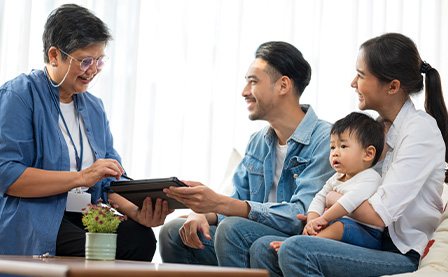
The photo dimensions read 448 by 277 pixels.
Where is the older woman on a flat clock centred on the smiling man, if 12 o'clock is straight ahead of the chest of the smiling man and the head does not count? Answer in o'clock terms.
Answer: The older woman is roughly at 1 o'clock from the smiling man.

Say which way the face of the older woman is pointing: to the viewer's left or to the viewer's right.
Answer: to the viewer's right

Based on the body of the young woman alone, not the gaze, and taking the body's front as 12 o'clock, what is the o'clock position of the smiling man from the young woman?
The smiling man is roughly at 1 o'clock from the young woman.

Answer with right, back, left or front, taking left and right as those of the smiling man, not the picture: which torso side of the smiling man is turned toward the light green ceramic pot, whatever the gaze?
front

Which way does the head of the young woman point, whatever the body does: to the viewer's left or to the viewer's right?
to the viewer's left

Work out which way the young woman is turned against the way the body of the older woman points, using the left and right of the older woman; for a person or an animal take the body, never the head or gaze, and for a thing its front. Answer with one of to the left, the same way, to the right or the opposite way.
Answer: the opposite way

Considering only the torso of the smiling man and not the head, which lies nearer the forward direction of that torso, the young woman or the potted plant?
the potted plant

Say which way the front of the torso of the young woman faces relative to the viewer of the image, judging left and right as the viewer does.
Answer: facing to the left of the viewer

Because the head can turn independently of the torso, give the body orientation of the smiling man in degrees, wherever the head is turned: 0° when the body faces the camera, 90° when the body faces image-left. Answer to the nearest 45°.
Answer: approximately 45°

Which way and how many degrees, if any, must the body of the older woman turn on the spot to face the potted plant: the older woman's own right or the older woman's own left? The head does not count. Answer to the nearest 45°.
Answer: approximately 45° to the older woman's own right

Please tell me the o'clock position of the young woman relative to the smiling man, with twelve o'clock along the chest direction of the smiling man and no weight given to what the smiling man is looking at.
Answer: The young woman is roughly at 9 o'clock from the smiling man.

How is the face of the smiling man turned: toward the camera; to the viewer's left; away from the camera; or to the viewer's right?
to the viewer's left

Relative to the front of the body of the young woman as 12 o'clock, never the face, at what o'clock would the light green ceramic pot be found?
The light green ceramic pot is roughly at 11 o'clock from the young woman.

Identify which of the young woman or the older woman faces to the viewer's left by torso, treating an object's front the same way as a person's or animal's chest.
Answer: the young woman

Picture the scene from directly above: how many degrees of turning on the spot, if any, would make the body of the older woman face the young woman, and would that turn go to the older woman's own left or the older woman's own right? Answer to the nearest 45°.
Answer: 0° — they already face them

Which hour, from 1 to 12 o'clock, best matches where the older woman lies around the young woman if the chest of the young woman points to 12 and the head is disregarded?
The older woman is roughly at 12 o'clock from the young woman.

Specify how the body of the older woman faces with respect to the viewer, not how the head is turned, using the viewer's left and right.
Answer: facing the viewer and to the right of the viewer

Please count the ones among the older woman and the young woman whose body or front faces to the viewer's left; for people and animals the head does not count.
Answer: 1

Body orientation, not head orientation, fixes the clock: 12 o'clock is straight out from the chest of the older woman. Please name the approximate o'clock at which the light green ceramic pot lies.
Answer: The light green ceramic pot is roughly at 1 o'clock from the older woman.
